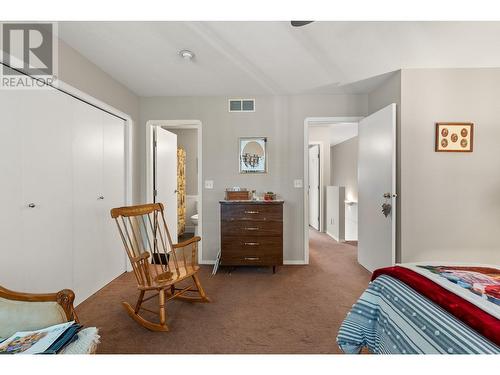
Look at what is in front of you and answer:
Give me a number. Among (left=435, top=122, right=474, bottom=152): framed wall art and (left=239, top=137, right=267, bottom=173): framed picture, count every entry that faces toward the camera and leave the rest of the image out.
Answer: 2

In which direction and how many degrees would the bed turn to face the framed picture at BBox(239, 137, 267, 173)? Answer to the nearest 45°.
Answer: approximately 90° to its right

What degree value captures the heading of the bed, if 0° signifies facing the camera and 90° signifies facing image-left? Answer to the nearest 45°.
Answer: approximately 45°

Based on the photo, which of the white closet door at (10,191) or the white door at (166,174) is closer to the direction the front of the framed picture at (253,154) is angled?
the white closet door

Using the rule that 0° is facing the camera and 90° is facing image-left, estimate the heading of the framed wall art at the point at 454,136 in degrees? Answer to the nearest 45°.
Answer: approximately 0°

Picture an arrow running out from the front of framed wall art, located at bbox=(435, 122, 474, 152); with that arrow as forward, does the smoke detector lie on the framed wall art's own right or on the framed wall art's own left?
on the framed wall art's own right

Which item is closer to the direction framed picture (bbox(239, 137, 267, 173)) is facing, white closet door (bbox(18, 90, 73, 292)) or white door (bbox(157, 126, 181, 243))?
the white closet door

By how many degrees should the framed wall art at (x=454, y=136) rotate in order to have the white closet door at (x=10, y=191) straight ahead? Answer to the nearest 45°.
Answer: approximately 45° to its right

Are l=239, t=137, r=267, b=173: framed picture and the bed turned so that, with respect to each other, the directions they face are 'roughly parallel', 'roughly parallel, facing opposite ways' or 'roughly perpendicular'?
roughly perpendicular

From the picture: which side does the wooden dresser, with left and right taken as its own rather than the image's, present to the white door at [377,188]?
left
